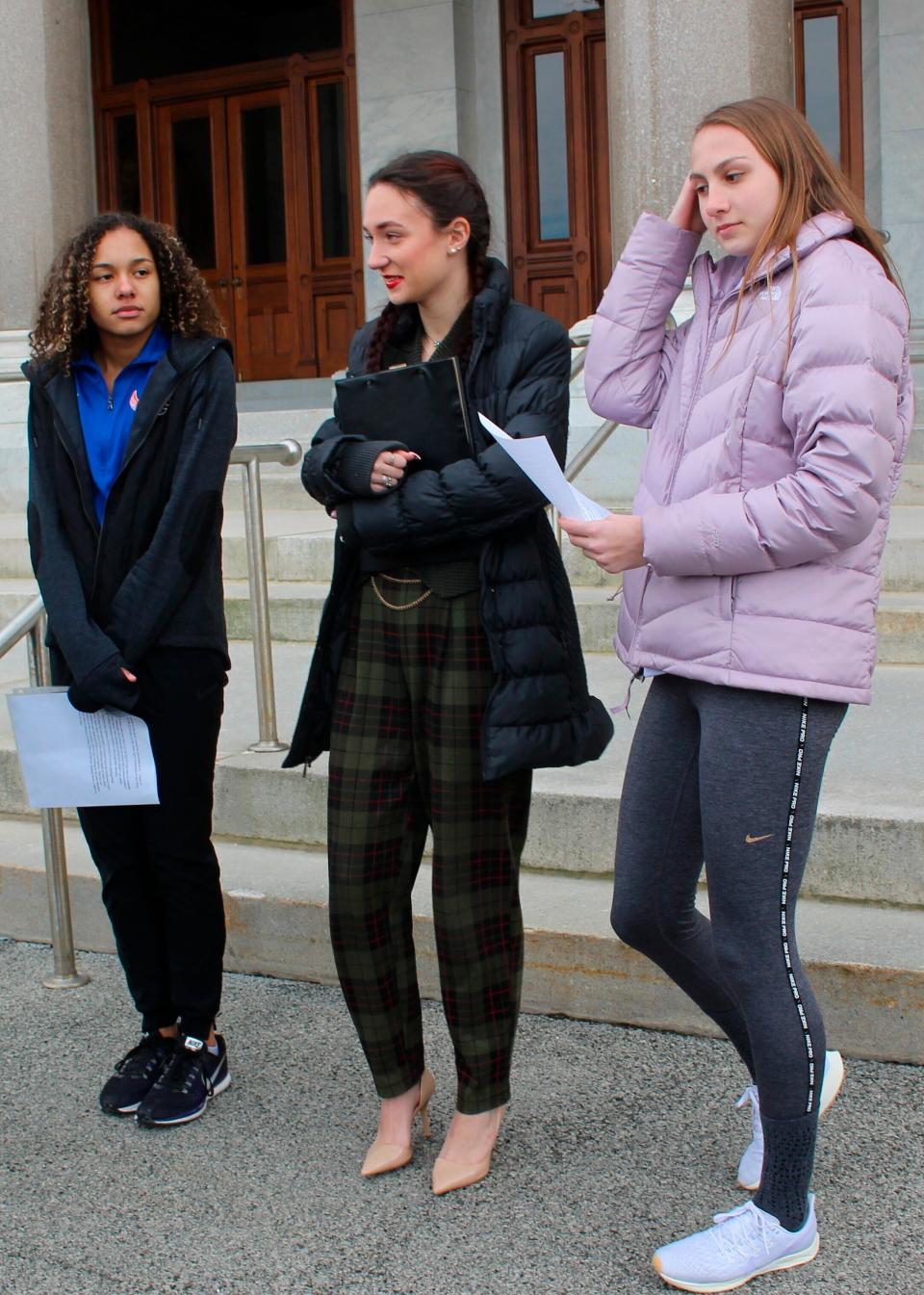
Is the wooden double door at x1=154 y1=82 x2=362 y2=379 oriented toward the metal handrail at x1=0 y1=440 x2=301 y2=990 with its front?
yes

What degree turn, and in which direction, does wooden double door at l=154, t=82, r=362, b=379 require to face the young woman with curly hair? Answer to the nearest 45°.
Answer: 0° — it already faces them

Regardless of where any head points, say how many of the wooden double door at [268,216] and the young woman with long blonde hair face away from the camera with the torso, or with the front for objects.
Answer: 0

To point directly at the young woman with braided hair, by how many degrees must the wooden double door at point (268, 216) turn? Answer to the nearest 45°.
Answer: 0° — it already faces them

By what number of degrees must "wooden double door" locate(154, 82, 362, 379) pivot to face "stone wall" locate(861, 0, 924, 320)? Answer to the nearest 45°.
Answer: approximately 45° to its left

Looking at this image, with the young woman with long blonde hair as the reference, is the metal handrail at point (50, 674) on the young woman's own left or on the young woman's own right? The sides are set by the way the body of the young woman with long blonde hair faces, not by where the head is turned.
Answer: on the young woman's own right

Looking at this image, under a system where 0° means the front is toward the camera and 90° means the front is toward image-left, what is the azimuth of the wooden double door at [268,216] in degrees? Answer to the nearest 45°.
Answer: approximately 0°

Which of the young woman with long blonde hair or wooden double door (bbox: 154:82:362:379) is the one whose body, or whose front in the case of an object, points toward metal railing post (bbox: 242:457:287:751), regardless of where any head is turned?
the wooden double door

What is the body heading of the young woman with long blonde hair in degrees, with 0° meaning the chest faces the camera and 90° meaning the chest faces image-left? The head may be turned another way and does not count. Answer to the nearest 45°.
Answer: approximately 45°

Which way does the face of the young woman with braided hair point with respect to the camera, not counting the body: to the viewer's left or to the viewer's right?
to the viewer's left
